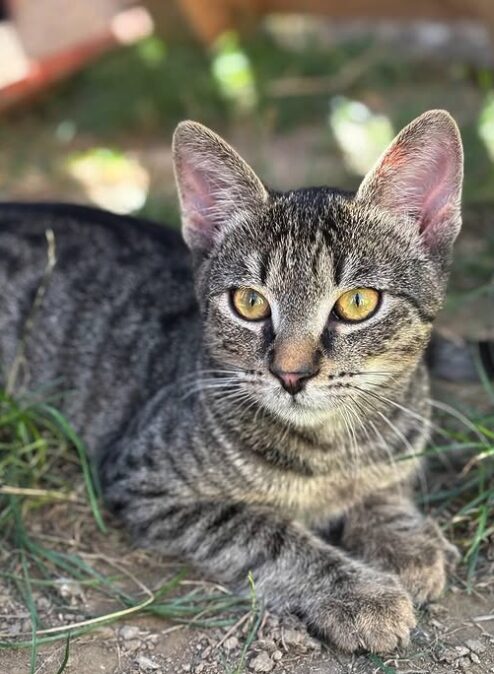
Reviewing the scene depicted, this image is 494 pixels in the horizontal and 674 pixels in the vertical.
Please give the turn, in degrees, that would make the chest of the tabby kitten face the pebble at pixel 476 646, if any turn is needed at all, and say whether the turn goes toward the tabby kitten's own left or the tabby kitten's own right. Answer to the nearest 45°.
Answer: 0° — it already faces it

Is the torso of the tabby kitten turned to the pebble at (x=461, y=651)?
yes

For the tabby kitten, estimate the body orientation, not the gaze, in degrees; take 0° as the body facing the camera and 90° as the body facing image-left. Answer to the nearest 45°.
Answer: approximately 315°
